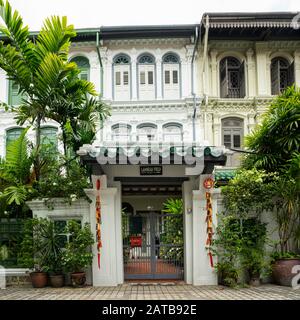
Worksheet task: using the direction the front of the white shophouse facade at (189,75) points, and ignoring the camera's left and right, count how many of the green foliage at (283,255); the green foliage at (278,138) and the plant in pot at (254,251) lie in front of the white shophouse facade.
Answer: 3

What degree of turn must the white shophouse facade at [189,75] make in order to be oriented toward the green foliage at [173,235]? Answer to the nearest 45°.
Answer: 0° — it already faces it

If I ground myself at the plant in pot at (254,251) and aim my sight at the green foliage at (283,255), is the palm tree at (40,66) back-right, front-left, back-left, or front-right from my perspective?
back-left

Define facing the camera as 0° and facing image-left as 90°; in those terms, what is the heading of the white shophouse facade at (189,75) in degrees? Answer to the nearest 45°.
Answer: approximately 0°

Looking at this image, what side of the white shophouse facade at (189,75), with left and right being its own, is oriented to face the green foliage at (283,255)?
front

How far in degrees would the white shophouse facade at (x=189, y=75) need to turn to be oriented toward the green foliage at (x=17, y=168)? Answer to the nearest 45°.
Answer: approximately 45° to its right

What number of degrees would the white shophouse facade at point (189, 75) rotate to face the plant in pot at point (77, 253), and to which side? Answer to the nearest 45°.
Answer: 0° — it already faces it

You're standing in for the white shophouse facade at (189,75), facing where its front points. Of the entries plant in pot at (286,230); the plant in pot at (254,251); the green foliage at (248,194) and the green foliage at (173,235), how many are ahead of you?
4

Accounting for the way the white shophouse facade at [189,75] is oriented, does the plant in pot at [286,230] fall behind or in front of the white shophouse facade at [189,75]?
in front

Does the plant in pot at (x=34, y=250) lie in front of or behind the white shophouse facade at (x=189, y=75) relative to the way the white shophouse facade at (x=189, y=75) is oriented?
in front

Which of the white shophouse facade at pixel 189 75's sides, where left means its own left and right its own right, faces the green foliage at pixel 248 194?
front

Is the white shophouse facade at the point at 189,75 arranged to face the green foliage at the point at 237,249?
yes
